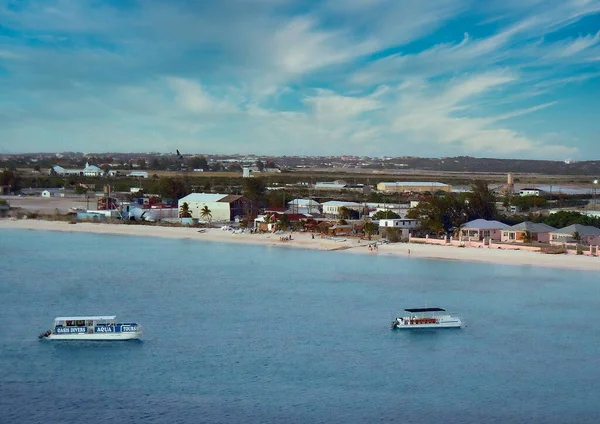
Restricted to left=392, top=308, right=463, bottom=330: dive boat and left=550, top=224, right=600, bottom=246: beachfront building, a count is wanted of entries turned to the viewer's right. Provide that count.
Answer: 1

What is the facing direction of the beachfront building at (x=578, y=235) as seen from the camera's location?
facing the viewer and to the left of the viewer

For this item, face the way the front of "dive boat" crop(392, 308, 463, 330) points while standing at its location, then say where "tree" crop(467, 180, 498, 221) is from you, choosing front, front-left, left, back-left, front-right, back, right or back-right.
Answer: left

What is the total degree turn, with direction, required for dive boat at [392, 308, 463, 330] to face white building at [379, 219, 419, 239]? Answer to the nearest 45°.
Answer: approximately 90° to its left

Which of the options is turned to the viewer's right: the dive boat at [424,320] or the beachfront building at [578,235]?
the dive boat
